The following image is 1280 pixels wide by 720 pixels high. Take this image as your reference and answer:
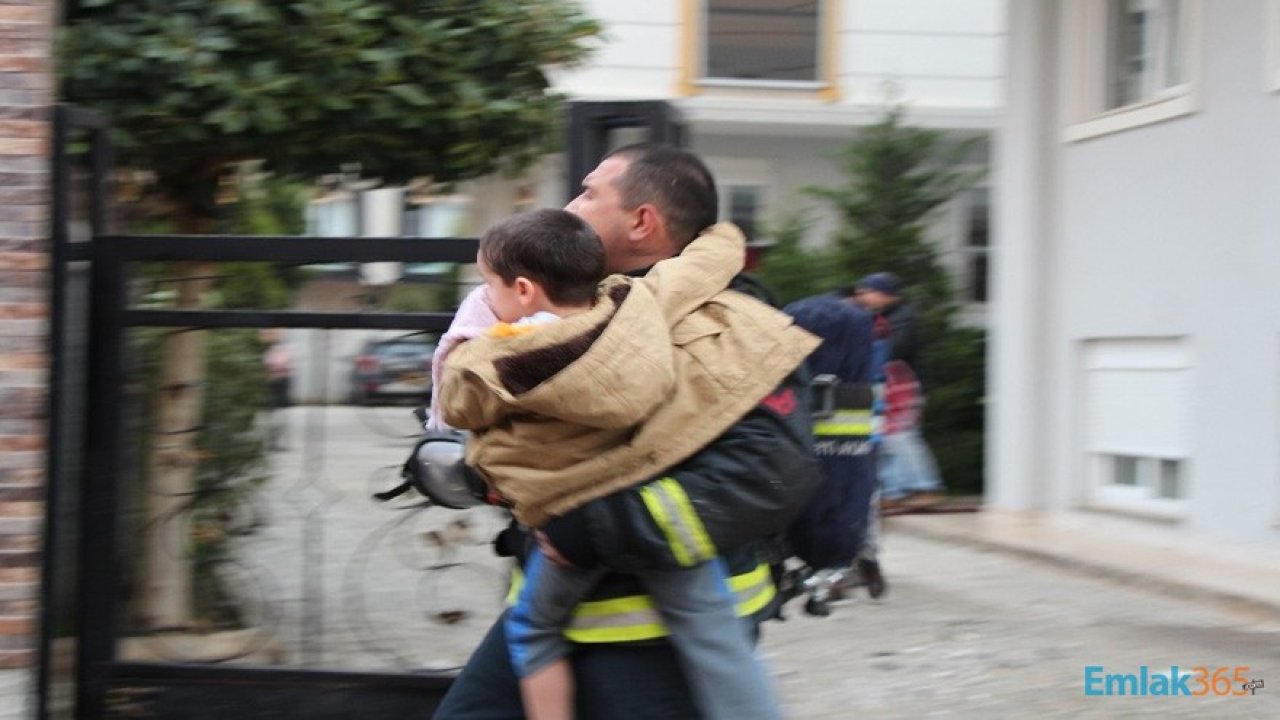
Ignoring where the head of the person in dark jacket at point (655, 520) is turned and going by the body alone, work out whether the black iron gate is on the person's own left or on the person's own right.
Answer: on the person's own right

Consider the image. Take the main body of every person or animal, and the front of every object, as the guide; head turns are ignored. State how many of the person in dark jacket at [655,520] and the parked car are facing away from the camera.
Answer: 1

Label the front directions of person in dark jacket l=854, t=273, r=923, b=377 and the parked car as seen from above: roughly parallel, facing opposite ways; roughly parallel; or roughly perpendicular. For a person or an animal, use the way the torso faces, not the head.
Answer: roughly perpendicular

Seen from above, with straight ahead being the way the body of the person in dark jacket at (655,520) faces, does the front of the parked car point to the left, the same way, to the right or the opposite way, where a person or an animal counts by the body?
to the right

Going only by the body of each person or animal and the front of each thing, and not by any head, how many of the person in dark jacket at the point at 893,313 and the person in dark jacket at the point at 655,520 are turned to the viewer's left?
2

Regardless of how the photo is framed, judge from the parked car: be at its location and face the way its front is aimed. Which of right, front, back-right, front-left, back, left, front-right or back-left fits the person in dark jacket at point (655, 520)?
back

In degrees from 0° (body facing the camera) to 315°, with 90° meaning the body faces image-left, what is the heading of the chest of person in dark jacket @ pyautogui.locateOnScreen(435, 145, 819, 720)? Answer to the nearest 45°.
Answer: approximately 90°

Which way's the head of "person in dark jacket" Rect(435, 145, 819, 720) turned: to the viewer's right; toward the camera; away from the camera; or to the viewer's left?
to the viewer's left

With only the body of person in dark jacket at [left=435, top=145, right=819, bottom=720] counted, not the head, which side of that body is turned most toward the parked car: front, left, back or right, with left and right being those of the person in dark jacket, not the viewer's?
right

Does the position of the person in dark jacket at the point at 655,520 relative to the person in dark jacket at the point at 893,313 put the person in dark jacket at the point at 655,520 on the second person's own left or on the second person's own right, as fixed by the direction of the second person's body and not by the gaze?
on the second person's own left

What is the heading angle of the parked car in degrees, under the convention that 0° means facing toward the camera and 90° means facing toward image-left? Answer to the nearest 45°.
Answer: approximately 180°
